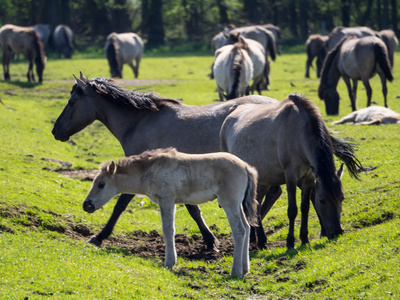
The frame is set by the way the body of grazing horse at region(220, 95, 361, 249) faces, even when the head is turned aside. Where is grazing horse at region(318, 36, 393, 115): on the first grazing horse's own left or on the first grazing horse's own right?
on the first grazing horse's own left

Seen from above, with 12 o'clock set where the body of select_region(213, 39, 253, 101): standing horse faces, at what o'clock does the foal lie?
The foal is roughly at 6 o'clock from the standing horse.

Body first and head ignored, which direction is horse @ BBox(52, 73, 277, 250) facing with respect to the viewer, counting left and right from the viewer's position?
facing to the left of the viewer

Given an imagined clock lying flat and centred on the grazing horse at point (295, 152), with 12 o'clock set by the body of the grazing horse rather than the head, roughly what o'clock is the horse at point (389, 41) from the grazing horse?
The horse is roughly at 8 o'clock from the grazing horse.

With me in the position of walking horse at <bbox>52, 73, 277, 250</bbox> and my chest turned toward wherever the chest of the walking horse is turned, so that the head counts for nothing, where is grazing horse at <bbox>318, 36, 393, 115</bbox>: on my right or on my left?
on my right

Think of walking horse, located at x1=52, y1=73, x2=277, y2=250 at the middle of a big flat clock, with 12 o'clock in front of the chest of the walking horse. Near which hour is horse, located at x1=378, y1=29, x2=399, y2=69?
The horse is roughly at 4 o'clock from the walking horse.

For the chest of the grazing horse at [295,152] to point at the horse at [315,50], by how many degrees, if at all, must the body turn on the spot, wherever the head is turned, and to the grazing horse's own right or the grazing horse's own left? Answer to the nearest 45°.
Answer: approximately 135° to the grazing horse's own left

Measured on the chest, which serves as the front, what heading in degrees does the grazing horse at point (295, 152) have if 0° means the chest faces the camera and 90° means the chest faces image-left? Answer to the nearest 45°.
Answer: approximately 315°

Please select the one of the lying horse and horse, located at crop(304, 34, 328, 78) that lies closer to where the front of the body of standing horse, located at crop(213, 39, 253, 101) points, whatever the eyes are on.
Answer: the horse

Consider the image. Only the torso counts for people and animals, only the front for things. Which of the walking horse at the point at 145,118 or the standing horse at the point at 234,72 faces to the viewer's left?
the walking horse at the point at 145,118

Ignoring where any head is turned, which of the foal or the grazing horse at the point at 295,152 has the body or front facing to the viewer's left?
the foal

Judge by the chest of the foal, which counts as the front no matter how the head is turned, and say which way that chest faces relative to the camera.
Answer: to the viewer's left

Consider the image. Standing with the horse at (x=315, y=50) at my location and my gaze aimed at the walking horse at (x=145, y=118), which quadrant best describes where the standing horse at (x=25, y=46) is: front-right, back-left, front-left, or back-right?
front-right

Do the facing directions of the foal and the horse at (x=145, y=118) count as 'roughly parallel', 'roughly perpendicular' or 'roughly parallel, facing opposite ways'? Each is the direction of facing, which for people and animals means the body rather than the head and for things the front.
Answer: roughly parallel
